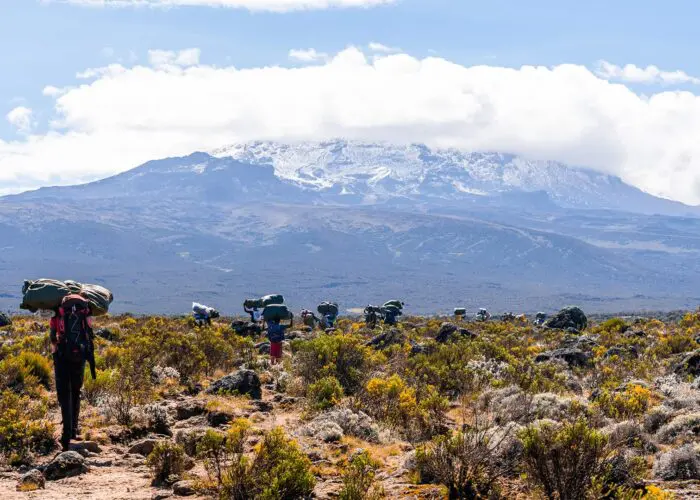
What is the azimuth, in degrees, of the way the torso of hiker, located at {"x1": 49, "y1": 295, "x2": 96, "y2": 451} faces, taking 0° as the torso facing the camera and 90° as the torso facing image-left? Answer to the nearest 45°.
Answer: approximately 180°

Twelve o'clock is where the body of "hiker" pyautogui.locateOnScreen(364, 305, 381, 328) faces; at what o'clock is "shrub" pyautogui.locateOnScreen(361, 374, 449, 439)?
The shrub is roughly at 6 o'clock from the hiker.

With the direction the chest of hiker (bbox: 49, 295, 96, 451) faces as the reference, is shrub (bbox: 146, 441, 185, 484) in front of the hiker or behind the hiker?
behind

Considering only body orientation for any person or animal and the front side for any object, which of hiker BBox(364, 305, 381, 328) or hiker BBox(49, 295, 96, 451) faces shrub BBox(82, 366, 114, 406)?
hiker BBox(49, 295, 96, 451)

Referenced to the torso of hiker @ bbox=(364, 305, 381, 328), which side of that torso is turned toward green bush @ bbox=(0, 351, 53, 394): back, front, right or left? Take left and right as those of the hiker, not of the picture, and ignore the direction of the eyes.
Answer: back

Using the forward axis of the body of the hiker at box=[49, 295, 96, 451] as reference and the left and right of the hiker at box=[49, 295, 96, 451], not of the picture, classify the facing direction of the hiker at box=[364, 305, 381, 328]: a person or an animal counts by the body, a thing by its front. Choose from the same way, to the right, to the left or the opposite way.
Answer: the same way

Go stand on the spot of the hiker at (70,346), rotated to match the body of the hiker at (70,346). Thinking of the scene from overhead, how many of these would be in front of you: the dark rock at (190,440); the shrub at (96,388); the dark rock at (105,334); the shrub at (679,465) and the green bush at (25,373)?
3

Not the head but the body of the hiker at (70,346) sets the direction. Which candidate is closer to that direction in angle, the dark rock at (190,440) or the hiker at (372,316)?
the hiker

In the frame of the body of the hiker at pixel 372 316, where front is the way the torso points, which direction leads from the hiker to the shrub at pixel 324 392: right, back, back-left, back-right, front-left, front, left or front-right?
back

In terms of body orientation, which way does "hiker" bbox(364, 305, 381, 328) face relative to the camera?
away from the camera

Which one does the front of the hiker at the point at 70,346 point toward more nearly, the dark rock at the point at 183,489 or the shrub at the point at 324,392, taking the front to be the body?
the shrub

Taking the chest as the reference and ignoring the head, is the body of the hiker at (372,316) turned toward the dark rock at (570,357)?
no

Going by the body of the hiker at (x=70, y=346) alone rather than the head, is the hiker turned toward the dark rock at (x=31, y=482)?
no

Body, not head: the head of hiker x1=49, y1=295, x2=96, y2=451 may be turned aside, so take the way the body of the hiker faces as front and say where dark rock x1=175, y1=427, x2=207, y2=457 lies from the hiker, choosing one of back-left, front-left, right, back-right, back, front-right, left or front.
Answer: back-right

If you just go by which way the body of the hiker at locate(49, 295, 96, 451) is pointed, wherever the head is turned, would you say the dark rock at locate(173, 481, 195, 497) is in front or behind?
behind

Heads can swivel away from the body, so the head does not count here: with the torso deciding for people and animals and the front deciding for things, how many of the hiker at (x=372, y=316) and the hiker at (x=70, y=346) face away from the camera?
2

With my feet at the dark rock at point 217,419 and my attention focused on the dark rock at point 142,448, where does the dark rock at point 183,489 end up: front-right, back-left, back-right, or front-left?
front-left

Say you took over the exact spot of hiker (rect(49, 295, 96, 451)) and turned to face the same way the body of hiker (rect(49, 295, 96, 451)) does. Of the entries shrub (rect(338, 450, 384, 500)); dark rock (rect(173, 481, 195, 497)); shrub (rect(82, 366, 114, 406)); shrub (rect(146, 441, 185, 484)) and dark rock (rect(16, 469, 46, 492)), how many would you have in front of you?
1

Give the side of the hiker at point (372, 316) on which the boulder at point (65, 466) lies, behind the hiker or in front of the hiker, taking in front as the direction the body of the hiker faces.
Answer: behind

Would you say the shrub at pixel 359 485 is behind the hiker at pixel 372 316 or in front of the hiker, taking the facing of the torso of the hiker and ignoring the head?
behind
